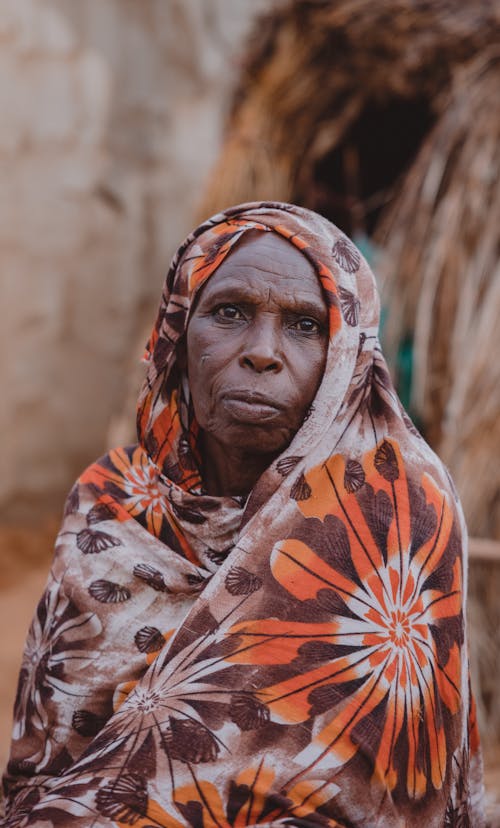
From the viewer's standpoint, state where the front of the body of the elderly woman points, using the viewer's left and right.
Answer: facing the viewer

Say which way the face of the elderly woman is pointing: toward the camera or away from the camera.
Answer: toward the camera
